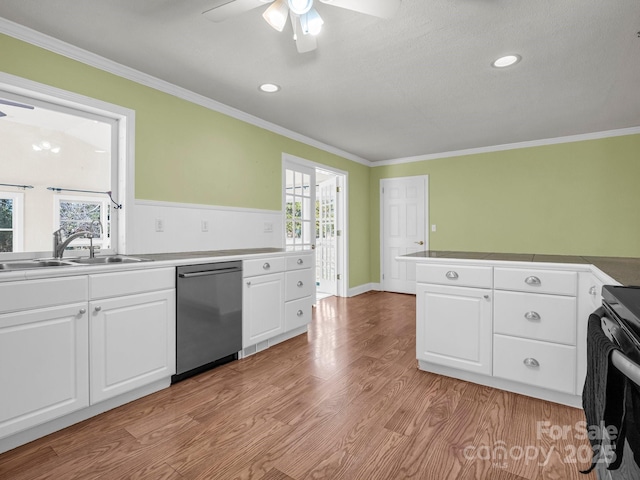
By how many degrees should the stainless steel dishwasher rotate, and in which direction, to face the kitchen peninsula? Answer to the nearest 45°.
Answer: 0° — it already faces it

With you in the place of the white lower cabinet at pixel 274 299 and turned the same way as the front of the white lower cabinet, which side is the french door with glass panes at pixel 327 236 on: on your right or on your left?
on your left

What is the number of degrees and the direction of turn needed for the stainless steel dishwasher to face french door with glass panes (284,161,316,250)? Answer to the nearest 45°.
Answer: approximately 90° to its left

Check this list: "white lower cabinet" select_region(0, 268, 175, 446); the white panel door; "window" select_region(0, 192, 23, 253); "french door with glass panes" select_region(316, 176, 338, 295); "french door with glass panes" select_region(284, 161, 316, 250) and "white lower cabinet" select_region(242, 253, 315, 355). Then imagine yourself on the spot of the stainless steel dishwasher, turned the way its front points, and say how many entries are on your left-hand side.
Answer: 4

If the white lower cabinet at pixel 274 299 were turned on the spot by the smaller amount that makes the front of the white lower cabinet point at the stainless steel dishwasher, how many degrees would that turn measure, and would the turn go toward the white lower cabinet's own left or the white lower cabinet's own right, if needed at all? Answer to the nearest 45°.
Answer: approximately 90° to the white lower cabinet's own right

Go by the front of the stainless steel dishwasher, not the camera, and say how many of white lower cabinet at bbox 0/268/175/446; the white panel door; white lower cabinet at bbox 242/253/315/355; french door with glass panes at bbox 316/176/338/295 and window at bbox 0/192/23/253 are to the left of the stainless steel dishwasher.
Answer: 3

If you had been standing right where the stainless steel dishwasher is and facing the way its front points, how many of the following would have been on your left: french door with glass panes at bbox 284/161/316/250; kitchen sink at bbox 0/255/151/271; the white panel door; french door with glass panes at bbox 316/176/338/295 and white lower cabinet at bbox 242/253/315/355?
4

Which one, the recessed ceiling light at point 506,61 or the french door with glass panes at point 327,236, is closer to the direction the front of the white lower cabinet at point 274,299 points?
the recessed ceiling light

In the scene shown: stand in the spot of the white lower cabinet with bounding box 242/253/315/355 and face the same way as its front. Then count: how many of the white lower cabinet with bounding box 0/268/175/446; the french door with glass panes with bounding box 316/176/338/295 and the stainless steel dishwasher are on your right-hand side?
2

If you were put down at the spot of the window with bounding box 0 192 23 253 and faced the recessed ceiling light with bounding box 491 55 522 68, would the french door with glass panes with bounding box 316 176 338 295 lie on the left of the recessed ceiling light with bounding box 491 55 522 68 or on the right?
left

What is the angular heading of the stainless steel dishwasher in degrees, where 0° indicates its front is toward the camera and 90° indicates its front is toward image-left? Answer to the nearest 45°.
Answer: approximately 315°
